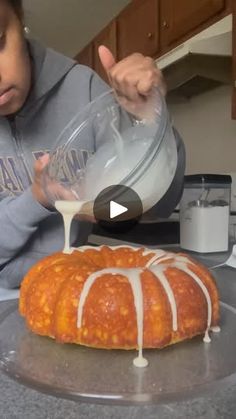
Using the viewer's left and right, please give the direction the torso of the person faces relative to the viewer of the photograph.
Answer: facing the viewer

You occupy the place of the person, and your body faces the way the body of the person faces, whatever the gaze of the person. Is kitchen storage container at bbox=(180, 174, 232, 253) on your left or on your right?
on your left
